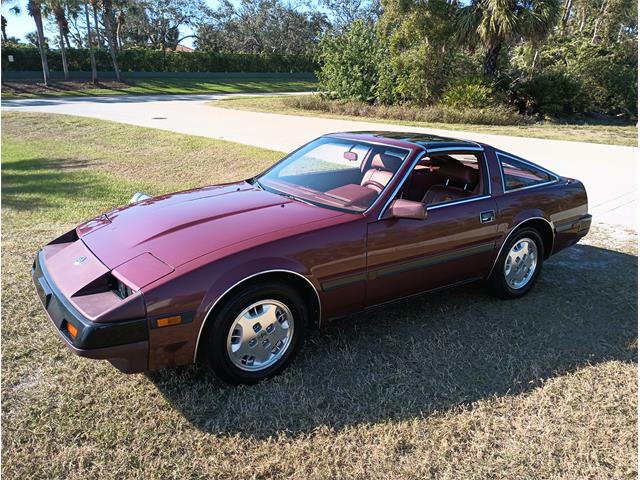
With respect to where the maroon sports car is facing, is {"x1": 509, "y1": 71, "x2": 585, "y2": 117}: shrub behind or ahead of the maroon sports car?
behind

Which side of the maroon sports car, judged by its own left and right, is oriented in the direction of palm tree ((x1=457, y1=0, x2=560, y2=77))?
back

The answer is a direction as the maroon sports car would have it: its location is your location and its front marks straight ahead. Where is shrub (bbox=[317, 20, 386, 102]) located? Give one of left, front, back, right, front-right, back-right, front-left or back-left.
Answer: back-right

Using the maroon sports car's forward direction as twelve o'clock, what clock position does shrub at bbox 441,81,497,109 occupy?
The shrub is roughly at 5 o'clock from the maroon sports car.

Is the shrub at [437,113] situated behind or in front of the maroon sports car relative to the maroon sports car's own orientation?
behind

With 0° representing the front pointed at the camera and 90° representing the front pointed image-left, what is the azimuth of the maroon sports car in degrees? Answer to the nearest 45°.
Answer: approximately 45°

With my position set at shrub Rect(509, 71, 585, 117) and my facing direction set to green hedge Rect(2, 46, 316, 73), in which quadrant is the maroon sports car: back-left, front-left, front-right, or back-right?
back-left

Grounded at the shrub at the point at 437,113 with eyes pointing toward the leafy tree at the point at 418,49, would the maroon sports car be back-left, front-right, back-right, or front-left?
back-left

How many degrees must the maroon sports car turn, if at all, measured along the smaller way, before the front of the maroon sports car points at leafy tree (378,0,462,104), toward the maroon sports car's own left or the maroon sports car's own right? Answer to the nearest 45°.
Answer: approximately 135° to the maroon sports car's own right

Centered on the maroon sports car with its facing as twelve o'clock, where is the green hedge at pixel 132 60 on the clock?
The green hedge is roughly at 4 o'clock from the maroon sports car.
